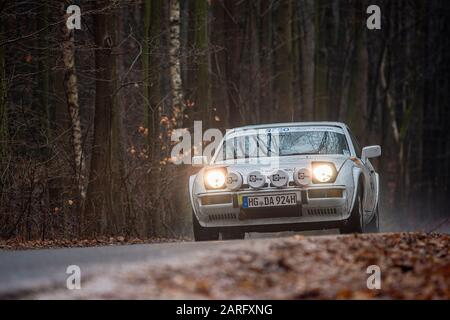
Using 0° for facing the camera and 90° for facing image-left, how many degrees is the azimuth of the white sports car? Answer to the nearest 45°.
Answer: approximately 0°

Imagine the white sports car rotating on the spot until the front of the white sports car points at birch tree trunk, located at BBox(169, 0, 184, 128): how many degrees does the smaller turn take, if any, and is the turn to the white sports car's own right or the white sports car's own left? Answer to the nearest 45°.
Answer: approximately 180°
